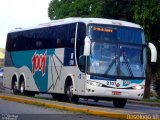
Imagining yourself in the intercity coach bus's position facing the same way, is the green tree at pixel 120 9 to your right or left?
on your left

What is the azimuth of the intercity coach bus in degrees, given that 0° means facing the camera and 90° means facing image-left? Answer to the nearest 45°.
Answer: approximately 315°

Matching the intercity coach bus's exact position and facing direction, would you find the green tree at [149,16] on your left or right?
on your left
